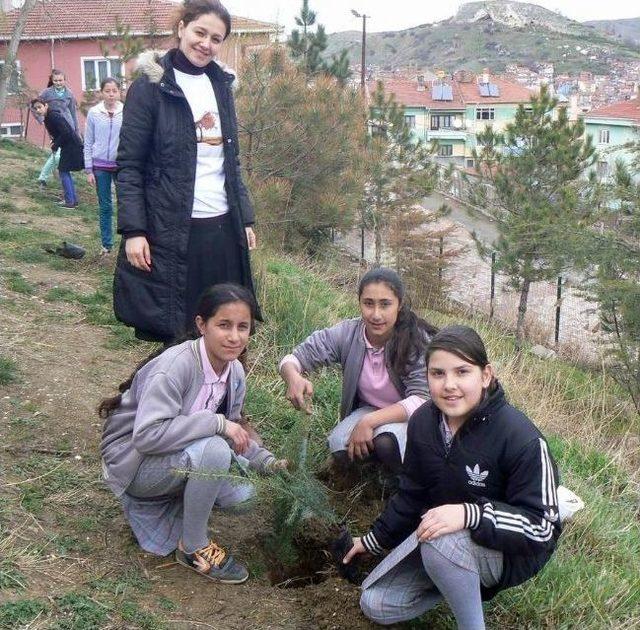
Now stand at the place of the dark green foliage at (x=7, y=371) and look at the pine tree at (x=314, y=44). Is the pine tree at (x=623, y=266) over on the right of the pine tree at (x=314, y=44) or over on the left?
right

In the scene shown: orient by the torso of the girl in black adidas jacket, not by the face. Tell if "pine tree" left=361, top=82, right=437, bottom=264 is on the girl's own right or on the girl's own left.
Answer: on the girl's own right

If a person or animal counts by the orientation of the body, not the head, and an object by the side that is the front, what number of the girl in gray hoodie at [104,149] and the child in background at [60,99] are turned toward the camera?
2

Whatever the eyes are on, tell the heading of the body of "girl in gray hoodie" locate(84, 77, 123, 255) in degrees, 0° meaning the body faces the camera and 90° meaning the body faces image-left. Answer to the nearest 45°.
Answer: approximately 0°

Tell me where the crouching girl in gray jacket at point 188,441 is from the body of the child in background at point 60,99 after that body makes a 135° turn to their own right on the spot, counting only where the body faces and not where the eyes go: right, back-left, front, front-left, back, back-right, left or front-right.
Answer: back-left

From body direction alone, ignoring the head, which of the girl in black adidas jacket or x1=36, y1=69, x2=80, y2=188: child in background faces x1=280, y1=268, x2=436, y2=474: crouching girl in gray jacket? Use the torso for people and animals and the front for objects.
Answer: the child in background

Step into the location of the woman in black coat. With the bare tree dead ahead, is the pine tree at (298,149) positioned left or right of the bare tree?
right

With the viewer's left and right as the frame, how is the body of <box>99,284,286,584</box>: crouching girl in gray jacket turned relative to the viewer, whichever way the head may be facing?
facing the viewer and to the right of the viewer

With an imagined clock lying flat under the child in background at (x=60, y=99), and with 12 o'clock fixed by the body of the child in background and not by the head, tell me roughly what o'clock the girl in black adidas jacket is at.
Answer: The girl in black adidas jacket is roughly at 12 o'clock from the child in background.

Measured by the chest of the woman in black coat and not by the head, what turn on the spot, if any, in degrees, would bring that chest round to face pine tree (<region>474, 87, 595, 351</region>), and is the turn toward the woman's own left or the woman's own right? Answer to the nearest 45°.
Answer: approximately 90° to the woman's own left

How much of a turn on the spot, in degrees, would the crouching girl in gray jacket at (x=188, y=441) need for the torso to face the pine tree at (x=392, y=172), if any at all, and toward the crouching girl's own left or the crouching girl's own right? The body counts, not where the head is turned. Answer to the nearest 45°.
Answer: approximately 135° to the crouching girl's own left
